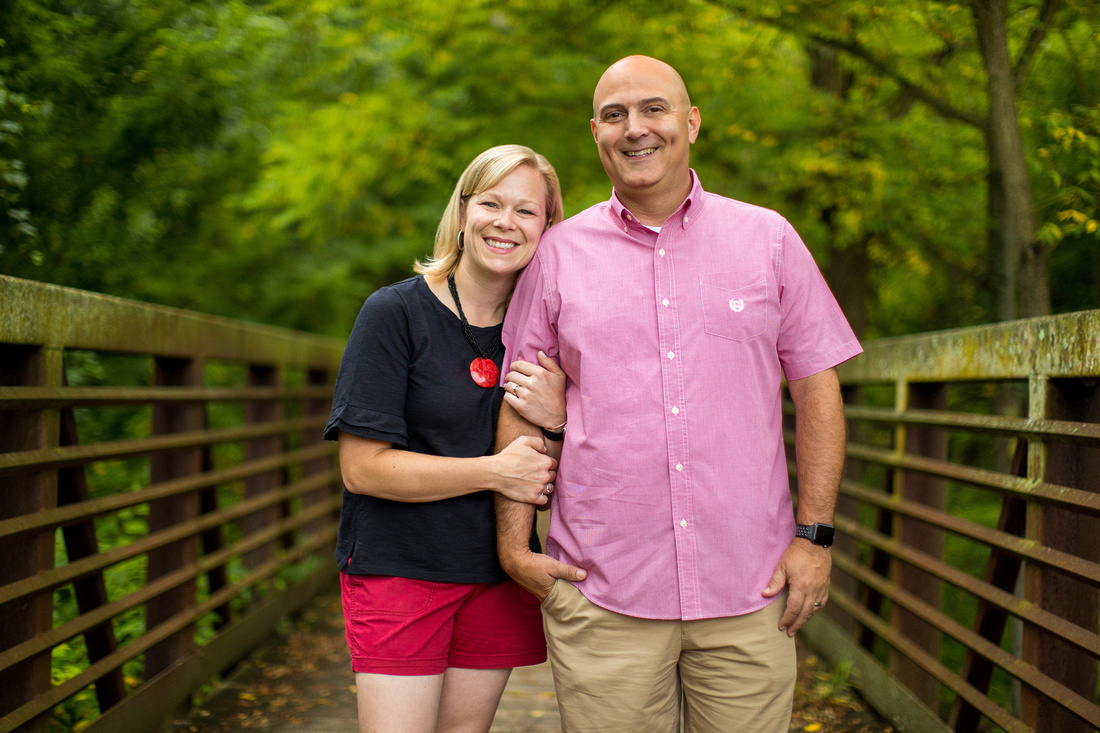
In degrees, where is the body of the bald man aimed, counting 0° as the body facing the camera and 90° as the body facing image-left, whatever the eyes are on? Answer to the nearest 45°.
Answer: approximately 0°

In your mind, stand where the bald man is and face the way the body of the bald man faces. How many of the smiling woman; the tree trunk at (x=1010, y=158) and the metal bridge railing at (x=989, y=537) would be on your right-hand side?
1

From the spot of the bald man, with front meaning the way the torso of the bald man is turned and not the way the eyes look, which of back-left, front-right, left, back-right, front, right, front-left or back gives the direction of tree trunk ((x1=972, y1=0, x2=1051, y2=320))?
back-left

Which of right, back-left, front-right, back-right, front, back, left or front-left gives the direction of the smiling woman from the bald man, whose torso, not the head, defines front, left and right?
right

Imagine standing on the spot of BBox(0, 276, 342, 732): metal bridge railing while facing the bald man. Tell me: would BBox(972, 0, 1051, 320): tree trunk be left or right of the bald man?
left
